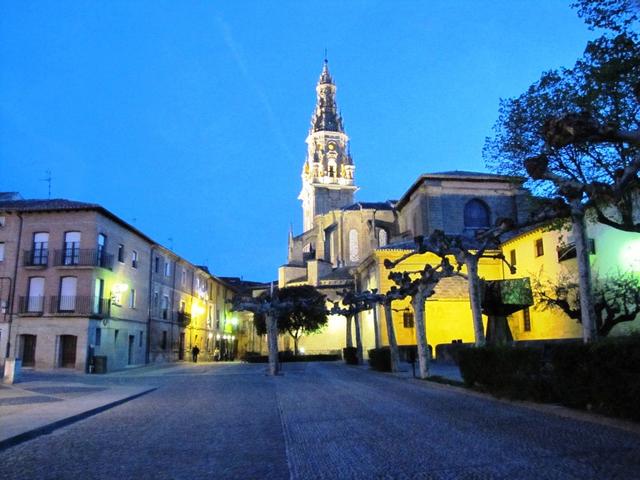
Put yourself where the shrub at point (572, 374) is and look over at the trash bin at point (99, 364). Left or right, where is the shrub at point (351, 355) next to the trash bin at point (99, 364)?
right

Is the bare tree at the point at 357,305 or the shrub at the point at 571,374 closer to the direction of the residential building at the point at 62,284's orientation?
the shrub

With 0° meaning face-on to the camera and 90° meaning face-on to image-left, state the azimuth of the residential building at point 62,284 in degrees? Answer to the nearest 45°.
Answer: approximately 0°

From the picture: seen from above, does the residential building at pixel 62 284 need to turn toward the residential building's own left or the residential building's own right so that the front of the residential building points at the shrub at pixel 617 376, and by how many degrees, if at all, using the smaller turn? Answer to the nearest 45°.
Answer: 0° — it already faces it

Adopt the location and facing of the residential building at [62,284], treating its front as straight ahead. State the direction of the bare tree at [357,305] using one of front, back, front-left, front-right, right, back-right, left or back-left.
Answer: left

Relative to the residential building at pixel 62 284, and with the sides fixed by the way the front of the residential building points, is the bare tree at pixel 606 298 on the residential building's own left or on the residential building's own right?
on the residential building's own left

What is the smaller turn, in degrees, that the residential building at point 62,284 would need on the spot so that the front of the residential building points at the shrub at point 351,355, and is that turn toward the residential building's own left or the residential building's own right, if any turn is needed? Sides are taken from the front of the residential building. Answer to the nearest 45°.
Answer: approximately 90° to the residential building's own left
